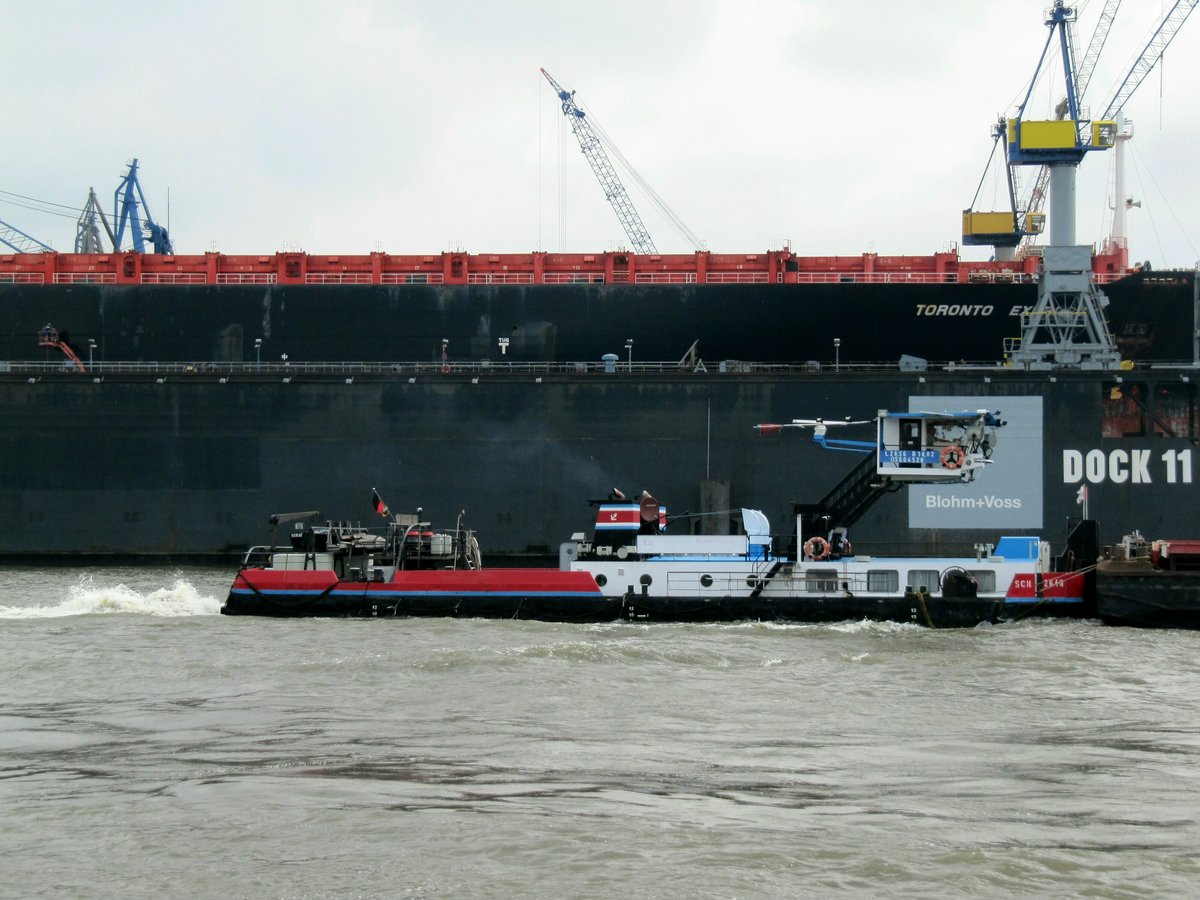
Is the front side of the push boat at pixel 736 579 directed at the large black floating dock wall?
no

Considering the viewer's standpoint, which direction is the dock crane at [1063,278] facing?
facing to the right of the viewer

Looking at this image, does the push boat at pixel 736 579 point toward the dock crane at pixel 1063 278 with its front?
no

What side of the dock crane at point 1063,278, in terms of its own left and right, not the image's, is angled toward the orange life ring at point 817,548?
right

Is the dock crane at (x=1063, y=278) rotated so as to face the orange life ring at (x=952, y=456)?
no

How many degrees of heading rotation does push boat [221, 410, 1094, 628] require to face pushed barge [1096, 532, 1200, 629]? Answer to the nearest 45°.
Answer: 0° — it already faces it

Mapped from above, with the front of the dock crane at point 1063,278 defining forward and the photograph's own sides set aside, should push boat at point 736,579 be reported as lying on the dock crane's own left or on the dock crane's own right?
on the dock crane's own right
